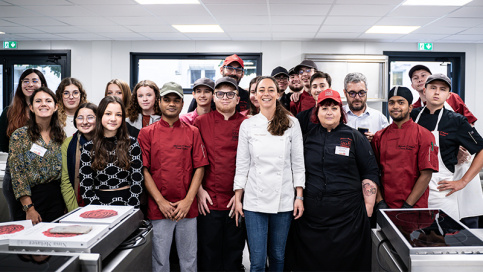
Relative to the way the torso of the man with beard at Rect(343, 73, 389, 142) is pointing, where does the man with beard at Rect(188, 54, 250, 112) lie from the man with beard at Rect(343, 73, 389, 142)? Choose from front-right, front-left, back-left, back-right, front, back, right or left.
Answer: right

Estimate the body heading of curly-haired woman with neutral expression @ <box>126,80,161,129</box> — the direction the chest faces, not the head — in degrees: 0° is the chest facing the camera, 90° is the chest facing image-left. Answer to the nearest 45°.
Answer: approximately 0°

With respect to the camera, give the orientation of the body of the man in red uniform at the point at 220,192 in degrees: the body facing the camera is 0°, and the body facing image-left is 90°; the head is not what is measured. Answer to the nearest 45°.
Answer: approximately 0°

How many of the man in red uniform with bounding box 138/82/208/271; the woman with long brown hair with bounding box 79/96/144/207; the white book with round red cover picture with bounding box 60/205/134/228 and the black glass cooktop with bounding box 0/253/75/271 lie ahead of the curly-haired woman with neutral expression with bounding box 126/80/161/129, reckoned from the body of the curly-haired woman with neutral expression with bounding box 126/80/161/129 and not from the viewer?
4

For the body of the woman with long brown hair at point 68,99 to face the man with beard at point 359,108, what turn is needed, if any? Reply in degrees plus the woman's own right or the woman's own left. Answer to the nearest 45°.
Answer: approximately 45° to the woman's own left

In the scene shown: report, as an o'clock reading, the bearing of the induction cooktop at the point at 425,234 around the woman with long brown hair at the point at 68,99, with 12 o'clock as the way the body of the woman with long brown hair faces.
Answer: The induction cooktop is roughly at 11 o'clock from the woman with long brown hair.
